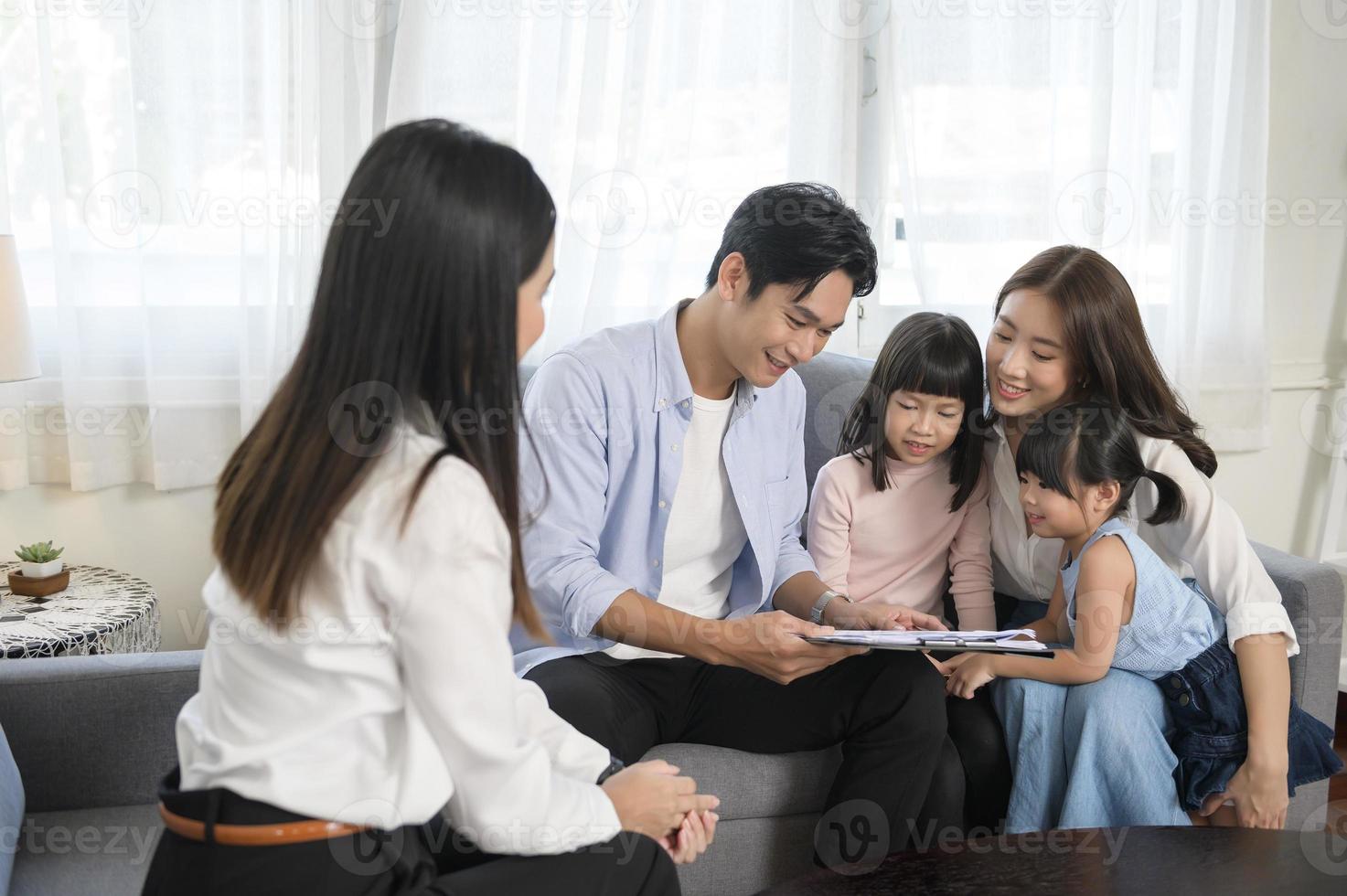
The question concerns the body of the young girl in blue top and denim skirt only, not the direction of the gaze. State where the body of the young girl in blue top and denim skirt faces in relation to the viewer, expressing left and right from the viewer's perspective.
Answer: facing to the left of the viewer

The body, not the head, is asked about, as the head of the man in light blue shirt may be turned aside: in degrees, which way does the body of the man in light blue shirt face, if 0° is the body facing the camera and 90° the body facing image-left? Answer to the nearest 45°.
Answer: approximately 315°

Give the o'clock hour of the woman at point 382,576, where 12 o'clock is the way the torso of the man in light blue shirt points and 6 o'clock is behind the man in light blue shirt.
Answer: The woman is roughly at 2 o'clock from the man in light blue shirt.

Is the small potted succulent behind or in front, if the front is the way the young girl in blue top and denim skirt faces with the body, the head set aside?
in front

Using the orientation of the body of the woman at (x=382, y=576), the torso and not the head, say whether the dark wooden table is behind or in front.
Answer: in front

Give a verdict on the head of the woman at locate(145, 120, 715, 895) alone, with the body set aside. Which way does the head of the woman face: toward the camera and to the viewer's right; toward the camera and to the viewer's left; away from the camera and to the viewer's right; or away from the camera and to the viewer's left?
away from the camera and to the viewer's right

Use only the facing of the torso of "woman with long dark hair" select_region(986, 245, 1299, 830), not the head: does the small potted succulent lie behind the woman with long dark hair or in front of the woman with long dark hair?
in front

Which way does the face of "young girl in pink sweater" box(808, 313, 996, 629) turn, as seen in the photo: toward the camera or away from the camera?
toward the camera

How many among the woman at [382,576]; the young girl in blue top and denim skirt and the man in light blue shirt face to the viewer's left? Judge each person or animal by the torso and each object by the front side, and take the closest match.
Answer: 1
